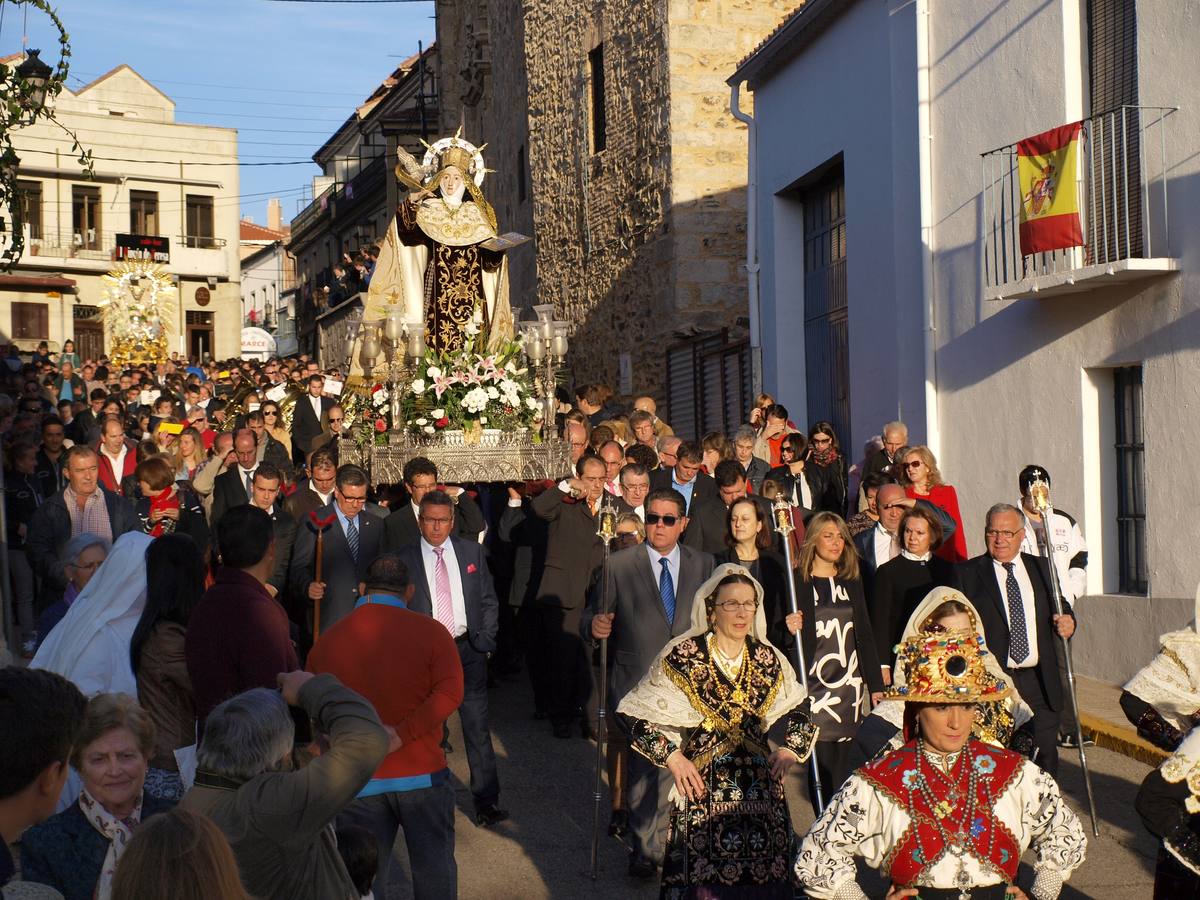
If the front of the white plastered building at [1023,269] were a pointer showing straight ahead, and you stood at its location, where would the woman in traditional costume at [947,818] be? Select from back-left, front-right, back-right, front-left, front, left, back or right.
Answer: front-left

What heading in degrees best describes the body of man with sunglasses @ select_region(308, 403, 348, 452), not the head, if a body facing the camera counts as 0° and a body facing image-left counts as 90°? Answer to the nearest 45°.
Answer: approximately 0°

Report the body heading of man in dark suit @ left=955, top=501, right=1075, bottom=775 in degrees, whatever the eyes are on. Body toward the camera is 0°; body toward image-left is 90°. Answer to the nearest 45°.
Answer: approximately 0°

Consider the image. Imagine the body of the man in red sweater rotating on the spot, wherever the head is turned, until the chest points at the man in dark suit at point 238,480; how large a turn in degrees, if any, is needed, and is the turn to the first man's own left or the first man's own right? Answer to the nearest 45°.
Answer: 0° — they already face them

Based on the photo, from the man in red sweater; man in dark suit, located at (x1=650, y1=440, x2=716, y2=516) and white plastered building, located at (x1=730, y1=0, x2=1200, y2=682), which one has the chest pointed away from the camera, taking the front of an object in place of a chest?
the man in red sweater

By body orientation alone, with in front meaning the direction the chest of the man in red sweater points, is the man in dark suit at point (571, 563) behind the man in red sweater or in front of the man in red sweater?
in front

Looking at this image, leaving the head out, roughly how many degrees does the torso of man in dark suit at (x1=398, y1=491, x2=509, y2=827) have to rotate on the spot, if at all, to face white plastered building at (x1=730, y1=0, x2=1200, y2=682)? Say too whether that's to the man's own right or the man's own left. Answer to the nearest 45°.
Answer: approximately 135° to the man's own left

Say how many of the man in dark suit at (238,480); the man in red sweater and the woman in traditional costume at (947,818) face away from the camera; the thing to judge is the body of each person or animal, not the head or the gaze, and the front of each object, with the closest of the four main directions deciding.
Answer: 1

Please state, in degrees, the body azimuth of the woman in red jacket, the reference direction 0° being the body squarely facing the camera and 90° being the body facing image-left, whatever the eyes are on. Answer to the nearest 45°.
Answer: approximately 45°

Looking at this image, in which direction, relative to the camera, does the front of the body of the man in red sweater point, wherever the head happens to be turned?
away from the camera

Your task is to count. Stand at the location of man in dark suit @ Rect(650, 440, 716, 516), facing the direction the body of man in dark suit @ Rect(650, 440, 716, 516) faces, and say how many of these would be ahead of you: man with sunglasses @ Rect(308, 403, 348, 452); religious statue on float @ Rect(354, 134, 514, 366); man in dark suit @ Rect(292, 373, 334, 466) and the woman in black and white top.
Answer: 1

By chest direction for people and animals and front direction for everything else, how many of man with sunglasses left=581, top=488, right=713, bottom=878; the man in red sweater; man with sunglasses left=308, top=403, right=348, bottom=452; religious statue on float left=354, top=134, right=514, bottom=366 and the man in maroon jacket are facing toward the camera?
3
